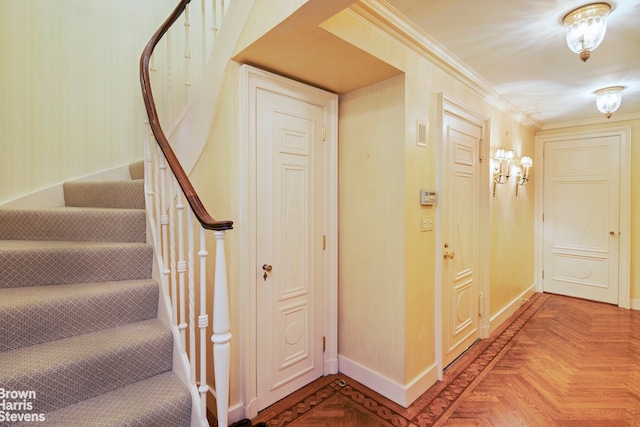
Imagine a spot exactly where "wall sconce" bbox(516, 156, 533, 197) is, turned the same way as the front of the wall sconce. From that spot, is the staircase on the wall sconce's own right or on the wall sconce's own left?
on the wall sconce's own right

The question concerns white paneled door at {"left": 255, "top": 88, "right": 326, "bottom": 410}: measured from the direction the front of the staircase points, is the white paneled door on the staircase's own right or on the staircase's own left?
on the staircase's own left

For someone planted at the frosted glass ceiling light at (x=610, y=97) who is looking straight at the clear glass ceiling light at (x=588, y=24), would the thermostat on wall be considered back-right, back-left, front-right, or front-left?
front-right

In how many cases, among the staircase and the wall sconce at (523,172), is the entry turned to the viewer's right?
1

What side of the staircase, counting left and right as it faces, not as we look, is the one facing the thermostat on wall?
left

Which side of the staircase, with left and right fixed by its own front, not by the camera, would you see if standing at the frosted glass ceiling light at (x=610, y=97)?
left

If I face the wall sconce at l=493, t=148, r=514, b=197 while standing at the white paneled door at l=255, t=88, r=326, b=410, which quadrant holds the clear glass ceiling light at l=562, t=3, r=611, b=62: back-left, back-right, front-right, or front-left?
front-right

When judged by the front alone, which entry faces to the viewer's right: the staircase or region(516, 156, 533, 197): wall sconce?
the wall sconce

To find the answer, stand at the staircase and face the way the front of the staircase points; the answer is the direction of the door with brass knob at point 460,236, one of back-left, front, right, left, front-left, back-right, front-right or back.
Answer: left

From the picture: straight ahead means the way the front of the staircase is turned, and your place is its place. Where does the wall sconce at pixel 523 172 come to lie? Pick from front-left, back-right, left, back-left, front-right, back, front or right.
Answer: left

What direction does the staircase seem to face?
toward the camera

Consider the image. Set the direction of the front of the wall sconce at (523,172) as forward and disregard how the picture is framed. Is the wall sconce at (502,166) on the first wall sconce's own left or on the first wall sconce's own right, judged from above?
on the first wall sconce's own right

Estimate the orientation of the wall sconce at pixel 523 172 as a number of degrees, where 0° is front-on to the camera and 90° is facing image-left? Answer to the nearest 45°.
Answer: approximately 270°
